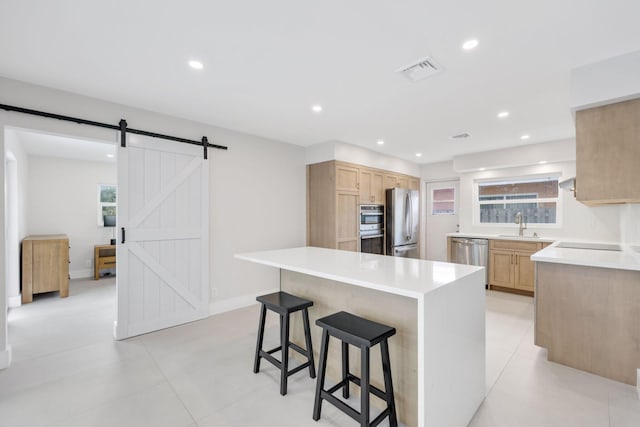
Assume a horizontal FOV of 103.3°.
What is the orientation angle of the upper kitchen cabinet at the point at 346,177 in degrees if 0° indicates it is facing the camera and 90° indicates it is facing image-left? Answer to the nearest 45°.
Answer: approximately 315°

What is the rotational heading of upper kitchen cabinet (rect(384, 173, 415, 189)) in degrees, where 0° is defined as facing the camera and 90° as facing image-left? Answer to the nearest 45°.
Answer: approximately 315°

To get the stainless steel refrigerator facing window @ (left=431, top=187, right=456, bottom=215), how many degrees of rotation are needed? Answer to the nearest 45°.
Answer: approximately 90° to its left

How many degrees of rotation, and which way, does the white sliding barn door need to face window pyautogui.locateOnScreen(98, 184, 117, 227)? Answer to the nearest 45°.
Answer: approximately 135° to its left

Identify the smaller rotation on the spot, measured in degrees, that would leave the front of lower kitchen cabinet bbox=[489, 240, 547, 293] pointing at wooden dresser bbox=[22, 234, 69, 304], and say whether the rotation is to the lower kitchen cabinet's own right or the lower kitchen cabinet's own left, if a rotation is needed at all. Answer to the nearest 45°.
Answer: approximately 45° to the lower kitchen cabinet's own right

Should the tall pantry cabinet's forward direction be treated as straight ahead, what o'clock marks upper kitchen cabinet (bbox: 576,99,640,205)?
The upper kitchen cabinet is roughly at 12 o'clock from the tall pantry cabinet.

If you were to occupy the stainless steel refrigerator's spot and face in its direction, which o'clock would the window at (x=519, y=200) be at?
The window is roughly at 10 o'clock from the stainless steel refrigerator.

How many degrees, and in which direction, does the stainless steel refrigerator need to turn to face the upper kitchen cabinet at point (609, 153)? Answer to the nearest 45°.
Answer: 0° — it already faces it

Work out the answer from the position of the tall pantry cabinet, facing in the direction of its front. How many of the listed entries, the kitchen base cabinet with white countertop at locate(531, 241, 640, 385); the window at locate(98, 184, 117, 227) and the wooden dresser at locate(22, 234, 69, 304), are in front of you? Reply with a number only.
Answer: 1
